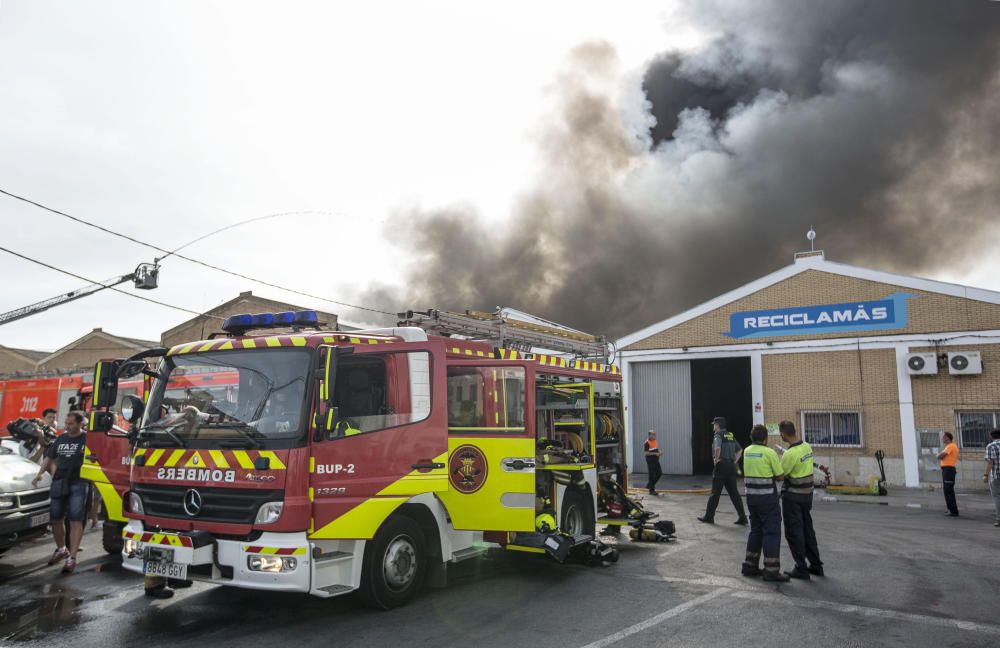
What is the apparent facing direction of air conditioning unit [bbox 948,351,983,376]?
toward the camera

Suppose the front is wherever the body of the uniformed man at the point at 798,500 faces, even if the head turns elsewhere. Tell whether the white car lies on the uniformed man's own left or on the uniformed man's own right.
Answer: on the uniformed man's own left

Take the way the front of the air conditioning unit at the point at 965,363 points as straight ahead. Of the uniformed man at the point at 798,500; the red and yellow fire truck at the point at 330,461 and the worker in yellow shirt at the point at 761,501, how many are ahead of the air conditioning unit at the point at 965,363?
3

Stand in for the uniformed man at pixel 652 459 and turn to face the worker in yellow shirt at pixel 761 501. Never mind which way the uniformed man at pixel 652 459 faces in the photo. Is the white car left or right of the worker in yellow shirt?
right

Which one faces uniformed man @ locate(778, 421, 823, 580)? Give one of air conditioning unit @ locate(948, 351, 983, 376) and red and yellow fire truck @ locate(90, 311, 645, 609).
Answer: the air conditioning unit

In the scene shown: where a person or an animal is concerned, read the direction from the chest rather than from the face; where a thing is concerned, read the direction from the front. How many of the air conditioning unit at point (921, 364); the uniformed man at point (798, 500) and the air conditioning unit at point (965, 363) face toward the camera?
2

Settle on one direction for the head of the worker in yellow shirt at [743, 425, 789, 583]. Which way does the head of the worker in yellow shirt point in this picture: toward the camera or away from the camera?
away from the camera

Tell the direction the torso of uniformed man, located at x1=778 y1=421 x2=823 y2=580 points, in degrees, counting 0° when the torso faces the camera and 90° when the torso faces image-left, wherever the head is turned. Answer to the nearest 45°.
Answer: approximately 135°

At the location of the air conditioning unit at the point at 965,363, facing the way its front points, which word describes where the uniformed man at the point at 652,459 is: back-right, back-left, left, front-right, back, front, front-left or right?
front-right

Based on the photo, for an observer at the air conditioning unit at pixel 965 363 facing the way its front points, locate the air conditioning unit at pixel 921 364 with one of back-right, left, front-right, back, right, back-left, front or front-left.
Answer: right

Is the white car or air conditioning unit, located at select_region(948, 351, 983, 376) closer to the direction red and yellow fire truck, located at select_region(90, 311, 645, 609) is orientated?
the white car

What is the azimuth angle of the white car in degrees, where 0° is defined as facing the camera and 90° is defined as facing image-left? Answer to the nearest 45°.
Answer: approximately 315°

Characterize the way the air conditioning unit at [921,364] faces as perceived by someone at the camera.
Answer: facing the viewer
